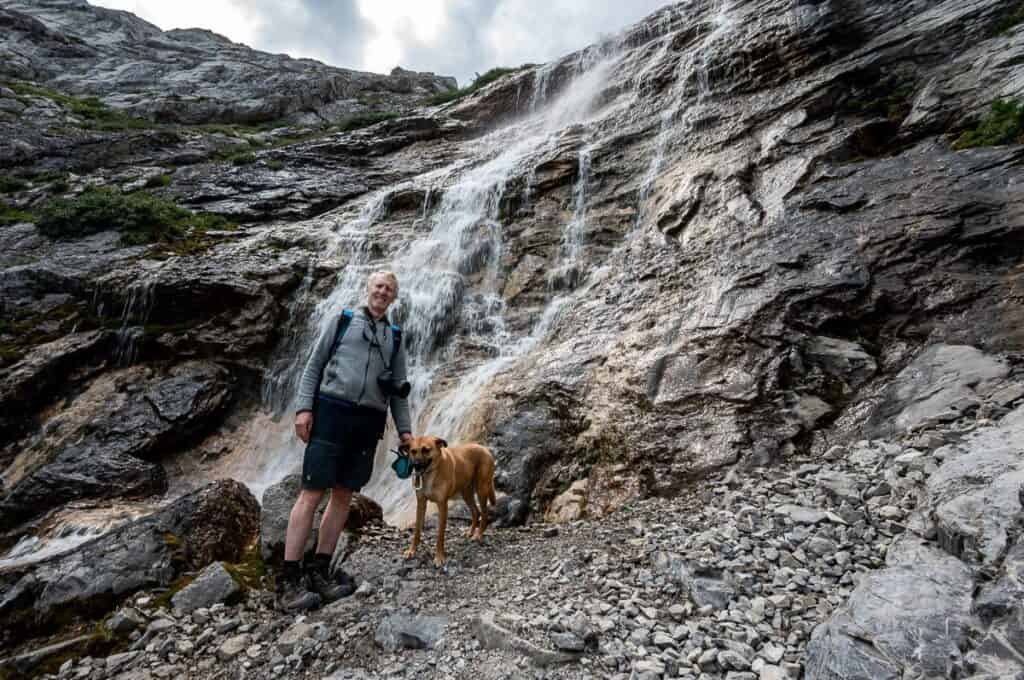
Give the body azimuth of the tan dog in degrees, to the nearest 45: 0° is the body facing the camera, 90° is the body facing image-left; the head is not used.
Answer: approximately 45°

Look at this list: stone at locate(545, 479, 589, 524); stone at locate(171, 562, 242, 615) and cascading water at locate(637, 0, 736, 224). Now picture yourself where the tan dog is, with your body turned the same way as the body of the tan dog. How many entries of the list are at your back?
2

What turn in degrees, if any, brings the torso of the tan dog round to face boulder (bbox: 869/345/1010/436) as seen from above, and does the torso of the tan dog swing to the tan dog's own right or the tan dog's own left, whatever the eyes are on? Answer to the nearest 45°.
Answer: approximately 135° to the tan dog's own left

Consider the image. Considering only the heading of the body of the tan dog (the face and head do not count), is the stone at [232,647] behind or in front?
in front

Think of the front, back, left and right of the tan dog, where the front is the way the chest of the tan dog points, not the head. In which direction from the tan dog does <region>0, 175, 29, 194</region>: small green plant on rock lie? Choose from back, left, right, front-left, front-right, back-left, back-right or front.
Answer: right

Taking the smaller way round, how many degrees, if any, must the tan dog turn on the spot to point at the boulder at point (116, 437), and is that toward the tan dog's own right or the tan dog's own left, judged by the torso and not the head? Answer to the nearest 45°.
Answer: approximately 90° to the tan dog's own right

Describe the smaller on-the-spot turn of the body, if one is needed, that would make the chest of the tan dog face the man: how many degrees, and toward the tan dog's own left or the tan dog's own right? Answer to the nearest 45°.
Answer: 0° — it already faces them

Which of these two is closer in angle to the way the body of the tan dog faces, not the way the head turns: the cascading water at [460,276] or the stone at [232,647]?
the stone

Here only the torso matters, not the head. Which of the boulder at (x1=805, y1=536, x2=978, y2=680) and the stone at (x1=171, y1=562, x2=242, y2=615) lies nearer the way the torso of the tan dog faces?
the stone

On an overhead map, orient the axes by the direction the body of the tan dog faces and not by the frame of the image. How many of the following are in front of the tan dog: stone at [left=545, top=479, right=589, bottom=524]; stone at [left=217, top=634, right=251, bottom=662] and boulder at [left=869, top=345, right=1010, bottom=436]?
1

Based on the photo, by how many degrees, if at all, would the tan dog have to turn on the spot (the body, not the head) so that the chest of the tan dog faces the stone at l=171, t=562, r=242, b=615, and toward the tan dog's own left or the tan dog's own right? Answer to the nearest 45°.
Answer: approximately 45° to the tan dog's own right

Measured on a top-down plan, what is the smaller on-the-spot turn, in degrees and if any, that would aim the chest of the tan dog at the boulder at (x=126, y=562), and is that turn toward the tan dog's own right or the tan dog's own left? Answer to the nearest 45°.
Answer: approximately 45° to the tan dog's own right
